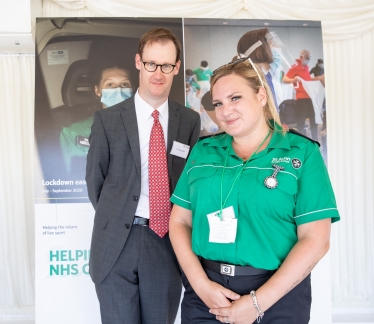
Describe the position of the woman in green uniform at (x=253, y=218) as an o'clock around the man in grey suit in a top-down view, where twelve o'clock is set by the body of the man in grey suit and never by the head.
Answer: The woman in green uniform is roughly at 11 o'clock from the man in grey suit.

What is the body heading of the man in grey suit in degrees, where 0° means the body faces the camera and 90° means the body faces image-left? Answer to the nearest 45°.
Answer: approximately 0°
